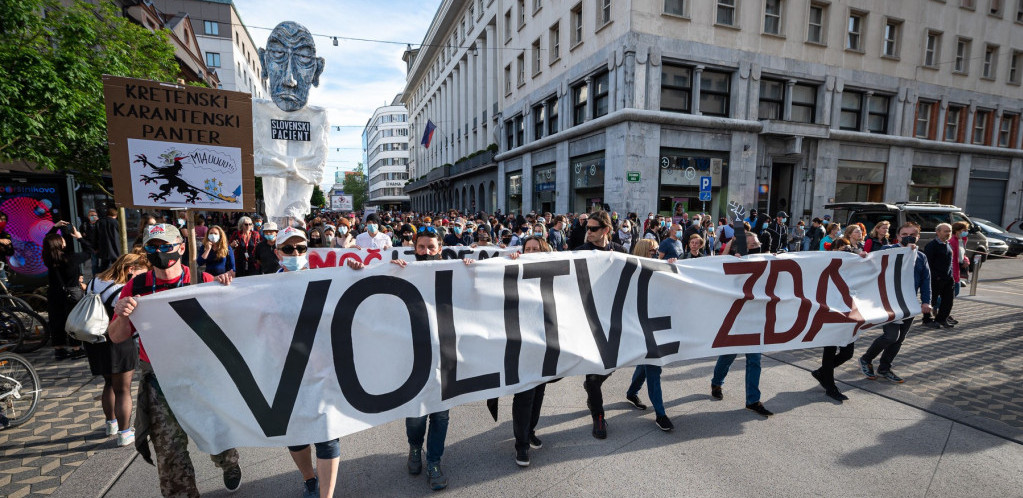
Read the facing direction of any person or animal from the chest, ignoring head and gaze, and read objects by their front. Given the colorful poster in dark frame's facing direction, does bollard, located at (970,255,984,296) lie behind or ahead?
ahead

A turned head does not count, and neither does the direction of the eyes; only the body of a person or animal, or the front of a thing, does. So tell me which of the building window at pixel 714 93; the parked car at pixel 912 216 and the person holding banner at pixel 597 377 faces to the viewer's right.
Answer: the parked car

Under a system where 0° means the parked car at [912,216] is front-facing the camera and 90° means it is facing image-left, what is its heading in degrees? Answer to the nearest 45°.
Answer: approximately 270°

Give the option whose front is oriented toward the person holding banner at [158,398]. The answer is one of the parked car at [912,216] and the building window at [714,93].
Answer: the building window

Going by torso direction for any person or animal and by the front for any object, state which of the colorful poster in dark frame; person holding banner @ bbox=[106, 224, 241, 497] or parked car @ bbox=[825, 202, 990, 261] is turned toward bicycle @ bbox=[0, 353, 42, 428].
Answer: the colorful poster in dark frame

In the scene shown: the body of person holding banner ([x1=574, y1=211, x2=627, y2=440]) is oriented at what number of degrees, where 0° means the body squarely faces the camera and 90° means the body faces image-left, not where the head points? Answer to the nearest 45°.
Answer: approximately 0°

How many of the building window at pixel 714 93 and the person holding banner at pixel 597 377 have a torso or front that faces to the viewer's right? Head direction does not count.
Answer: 0
